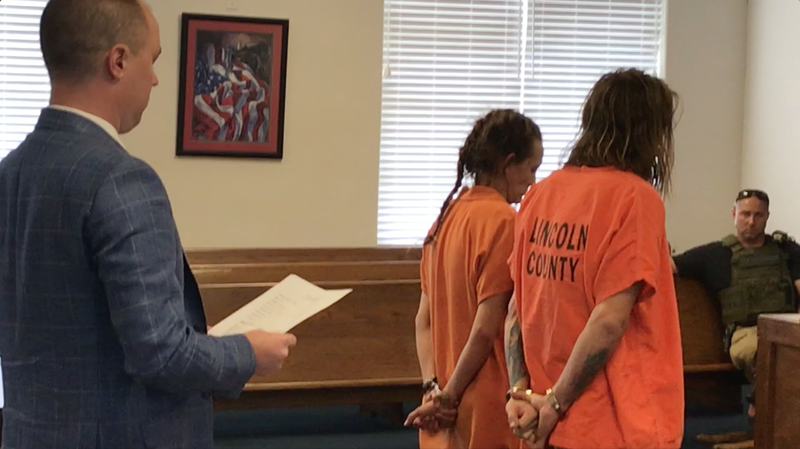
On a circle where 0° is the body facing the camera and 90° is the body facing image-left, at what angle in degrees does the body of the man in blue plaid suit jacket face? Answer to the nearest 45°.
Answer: approximately 225°

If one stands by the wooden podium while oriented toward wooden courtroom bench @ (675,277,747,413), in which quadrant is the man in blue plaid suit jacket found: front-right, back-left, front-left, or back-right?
back-left

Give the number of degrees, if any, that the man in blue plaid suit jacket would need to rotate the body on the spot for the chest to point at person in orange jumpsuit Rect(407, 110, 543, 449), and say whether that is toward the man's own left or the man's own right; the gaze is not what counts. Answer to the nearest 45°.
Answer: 0° — they already face them

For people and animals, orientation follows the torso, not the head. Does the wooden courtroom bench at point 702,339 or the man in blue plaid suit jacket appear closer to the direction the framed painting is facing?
the man in blue plaid suit jacket

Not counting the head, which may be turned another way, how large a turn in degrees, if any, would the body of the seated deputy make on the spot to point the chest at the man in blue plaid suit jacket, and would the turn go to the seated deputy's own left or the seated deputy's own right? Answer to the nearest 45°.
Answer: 0° — they already face them
